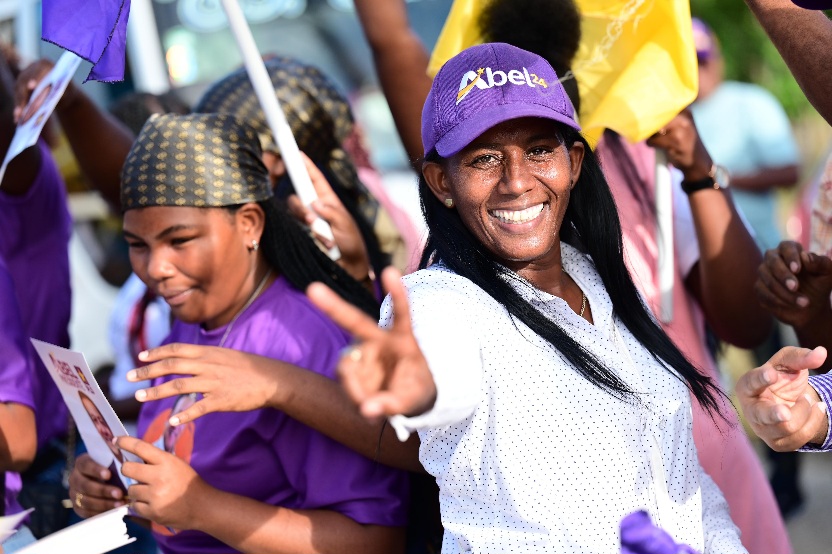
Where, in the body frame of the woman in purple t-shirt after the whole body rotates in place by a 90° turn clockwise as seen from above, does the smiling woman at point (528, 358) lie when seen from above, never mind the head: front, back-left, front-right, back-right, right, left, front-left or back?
back

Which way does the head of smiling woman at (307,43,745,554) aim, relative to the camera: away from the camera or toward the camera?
toward the camera
